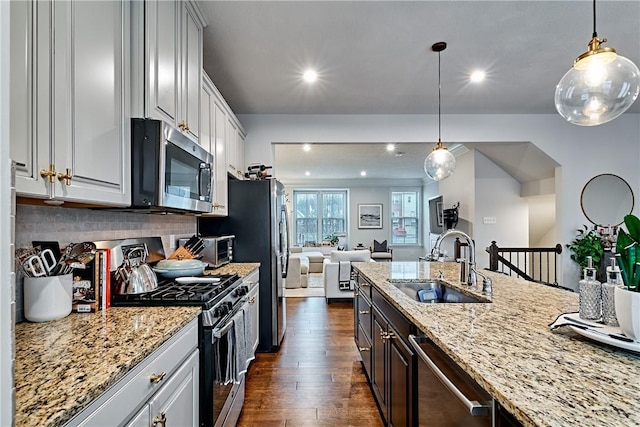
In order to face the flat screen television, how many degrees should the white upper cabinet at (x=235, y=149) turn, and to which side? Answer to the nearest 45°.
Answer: approximately 45° to its left

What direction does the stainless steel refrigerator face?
to the viewer's right

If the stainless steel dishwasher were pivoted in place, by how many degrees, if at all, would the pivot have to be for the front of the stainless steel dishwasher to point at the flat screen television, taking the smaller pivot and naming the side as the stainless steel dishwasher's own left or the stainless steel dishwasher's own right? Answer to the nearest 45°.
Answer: approximately 135° to the stainless steel dishwasher's own right

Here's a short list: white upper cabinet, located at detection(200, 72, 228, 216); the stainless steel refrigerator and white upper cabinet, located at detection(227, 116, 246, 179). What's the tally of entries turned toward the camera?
0

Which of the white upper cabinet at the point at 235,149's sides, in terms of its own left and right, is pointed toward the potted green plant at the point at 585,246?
front

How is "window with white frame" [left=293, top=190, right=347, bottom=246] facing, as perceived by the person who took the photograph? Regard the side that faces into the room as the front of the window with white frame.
facing the viewer

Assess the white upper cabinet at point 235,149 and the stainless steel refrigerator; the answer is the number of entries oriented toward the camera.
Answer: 0

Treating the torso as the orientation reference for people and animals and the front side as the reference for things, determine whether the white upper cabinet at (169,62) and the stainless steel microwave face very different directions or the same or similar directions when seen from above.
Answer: same or similar directions

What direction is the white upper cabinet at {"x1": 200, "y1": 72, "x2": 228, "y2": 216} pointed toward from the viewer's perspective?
to the viewer's right

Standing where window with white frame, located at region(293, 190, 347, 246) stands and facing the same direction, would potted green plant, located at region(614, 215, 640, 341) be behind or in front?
in front

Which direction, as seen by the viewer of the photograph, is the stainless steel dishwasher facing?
facing the viewer and to the left of the viewer

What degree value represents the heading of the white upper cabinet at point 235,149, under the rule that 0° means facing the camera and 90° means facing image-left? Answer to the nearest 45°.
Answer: approximately 270°

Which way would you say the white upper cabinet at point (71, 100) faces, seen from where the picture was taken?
facing the viewer and to the right of the viewer

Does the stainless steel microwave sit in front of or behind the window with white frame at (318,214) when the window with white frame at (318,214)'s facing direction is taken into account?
in front

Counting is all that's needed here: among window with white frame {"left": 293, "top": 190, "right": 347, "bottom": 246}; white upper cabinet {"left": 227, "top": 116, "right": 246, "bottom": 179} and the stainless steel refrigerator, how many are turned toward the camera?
1
